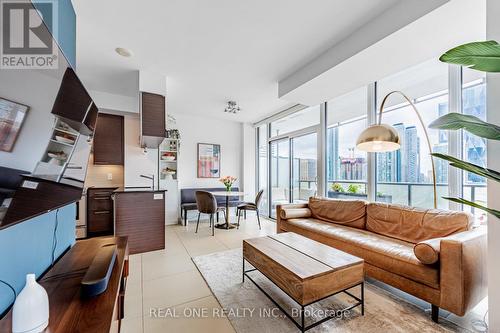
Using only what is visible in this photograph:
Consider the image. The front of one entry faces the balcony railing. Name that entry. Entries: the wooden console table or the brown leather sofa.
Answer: the wooden console table

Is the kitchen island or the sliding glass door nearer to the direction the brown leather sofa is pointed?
the kitchen island

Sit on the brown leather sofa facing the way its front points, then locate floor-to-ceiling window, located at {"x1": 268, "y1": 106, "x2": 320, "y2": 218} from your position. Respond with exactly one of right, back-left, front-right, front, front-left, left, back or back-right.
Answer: right

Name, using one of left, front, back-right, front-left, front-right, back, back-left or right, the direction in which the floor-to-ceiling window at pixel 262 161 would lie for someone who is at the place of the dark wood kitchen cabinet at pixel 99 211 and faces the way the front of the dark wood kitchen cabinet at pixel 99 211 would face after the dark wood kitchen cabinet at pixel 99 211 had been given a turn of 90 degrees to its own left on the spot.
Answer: front

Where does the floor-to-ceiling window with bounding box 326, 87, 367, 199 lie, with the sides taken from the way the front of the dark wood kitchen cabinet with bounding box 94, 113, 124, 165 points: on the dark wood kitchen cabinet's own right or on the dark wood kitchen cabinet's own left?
on the dark wood kitchen cabinet's own left

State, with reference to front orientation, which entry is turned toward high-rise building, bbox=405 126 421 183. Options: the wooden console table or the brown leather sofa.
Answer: the wooden console table

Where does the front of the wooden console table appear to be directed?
to the viewer's right

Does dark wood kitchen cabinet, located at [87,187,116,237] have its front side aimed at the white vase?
yes

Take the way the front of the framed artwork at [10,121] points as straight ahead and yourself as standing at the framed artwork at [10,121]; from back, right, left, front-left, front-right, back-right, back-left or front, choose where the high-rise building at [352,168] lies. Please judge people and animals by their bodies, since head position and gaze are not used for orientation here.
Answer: left
